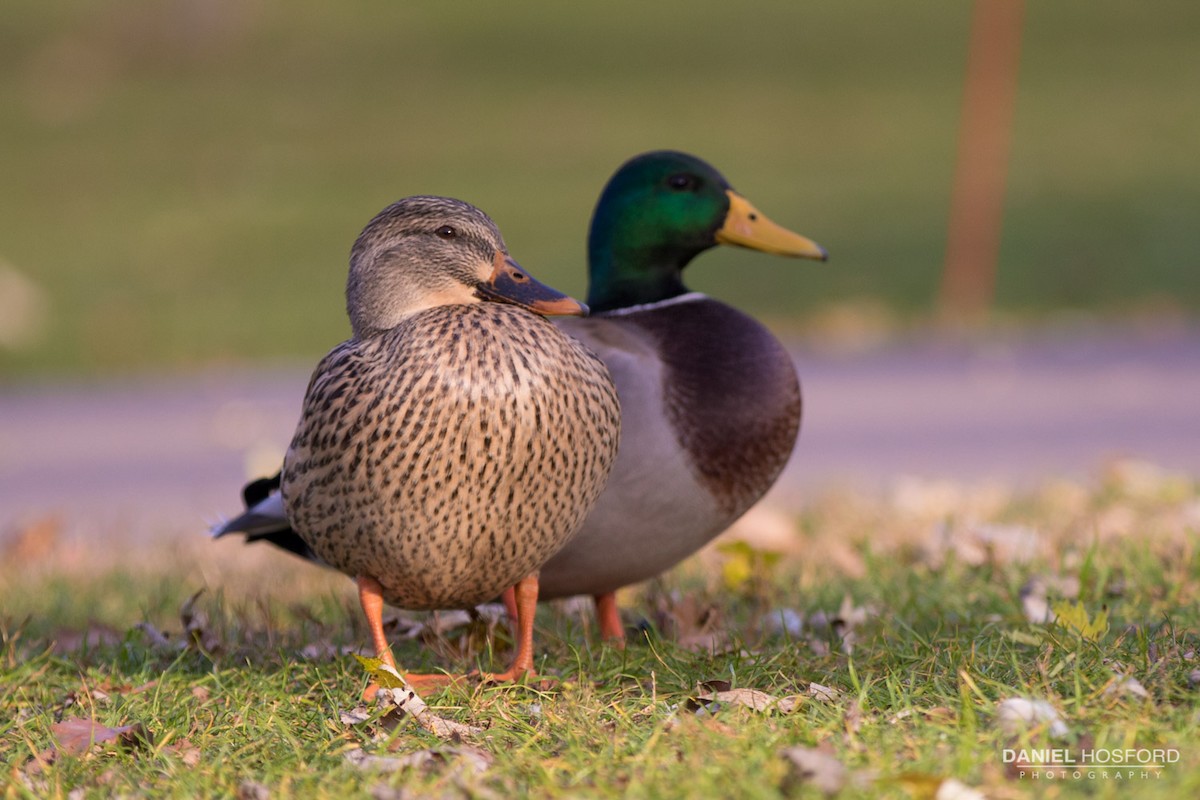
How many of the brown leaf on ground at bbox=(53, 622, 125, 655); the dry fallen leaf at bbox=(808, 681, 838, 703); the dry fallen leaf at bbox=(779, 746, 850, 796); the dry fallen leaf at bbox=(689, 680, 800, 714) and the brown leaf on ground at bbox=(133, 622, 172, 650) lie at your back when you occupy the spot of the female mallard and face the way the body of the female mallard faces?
2

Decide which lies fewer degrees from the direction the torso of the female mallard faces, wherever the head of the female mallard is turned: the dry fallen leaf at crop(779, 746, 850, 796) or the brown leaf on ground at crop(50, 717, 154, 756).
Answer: the dry fallen leaf

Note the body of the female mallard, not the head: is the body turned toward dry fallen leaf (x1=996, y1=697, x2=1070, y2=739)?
yes

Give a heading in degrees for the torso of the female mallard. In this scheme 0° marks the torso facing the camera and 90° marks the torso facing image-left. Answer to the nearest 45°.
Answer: approximately 315°

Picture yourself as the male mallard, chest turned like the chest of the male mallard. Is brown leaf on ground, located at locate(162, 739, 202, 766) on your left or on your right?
on your right

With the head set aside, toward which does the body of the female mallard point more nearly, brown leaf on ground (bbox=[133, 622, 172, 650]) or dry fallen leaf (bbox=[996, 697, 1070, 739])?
the dry fallen leaf

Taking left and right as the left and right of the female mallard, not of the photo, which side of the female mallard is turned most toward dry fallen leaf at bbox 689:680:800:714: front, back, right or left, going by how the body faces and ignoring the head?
front

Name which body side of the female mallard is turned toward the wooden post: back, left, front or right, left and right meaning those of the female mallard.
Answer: back

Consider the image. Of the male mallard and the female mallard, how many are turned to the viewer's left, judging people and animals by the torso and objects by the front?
0

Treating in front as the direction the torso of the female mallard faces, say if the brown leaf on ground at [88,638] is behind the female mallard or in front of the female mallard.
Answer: behind

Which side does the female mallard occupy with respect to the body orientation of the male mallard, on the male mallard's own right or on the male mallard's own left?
on the male mallard's own right

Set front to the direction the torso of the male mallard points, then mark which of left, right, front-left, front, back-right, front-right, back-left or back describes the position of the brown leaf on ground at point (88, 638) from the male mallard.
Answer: back

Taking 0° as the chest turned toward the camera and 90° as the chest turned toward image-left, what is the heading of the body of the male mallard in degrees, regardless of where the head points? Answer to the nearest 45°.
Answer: approximately 270°

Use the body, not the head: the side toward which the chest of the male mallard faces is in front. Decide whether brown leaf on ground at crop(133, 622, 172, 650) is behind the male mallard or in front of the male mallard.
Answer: behind
